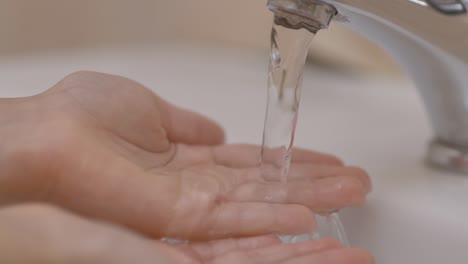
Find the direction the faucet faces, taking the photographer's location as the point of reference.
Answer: facing to the left of the viewer
